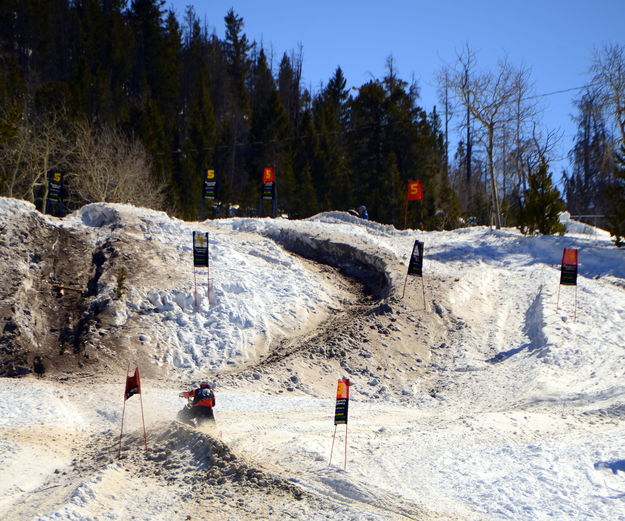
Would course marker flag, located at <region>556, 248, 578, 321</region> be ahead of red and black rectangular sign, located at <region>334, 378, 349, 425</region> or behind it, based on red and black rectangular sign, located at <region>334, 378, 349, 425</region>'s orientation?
behind

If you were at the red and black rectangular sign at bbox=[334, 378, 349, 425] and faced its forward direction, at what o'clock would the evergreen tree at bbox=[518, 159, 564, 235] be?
The evergreen tree is roughly at 7 o'clock from the red and black rectangular sign.

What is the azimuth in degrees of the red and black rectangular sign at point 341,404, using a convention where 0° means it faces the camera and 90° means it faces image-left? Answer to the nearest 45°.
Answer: approximately 0°

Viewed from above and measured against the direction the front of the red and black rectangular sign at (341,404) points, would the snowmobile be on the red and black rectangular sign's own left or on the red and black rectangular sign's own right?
on the red and black rectangular sign's own right

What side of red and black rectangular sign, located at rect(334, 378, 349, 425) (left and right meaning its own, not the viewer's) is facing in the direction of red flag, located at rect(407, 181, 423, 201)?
back

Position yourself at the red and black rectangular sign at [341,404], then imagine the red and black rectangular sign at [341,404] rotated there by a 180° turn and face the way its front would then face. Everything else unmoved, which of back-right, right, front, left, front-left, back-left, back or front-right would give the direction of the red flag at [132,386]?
left

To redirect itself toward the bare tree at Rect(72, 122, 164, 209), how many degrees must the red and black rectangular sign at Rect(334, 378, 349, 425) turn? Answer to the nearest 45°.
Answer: approximately 135° to its right

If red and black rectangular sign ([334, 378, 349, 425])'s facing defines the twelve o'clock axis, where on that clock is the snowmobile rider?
The snowmobile rider is roughly at 4 o'clock from the red and black rectangular sign.

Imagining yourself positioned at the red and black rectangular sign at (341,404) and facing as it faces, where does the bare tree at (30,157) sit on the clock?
The bare tree is roughly at 5 o'clock from the red and black rectangular sign.

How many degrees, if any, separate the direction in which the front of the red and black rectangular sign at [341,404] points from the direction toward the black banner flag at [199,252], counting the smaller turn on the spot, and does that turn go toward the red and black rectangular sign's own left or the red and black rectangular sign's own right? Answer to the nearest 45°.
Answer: approximately 135° to the red and black rectangular sign's own right
